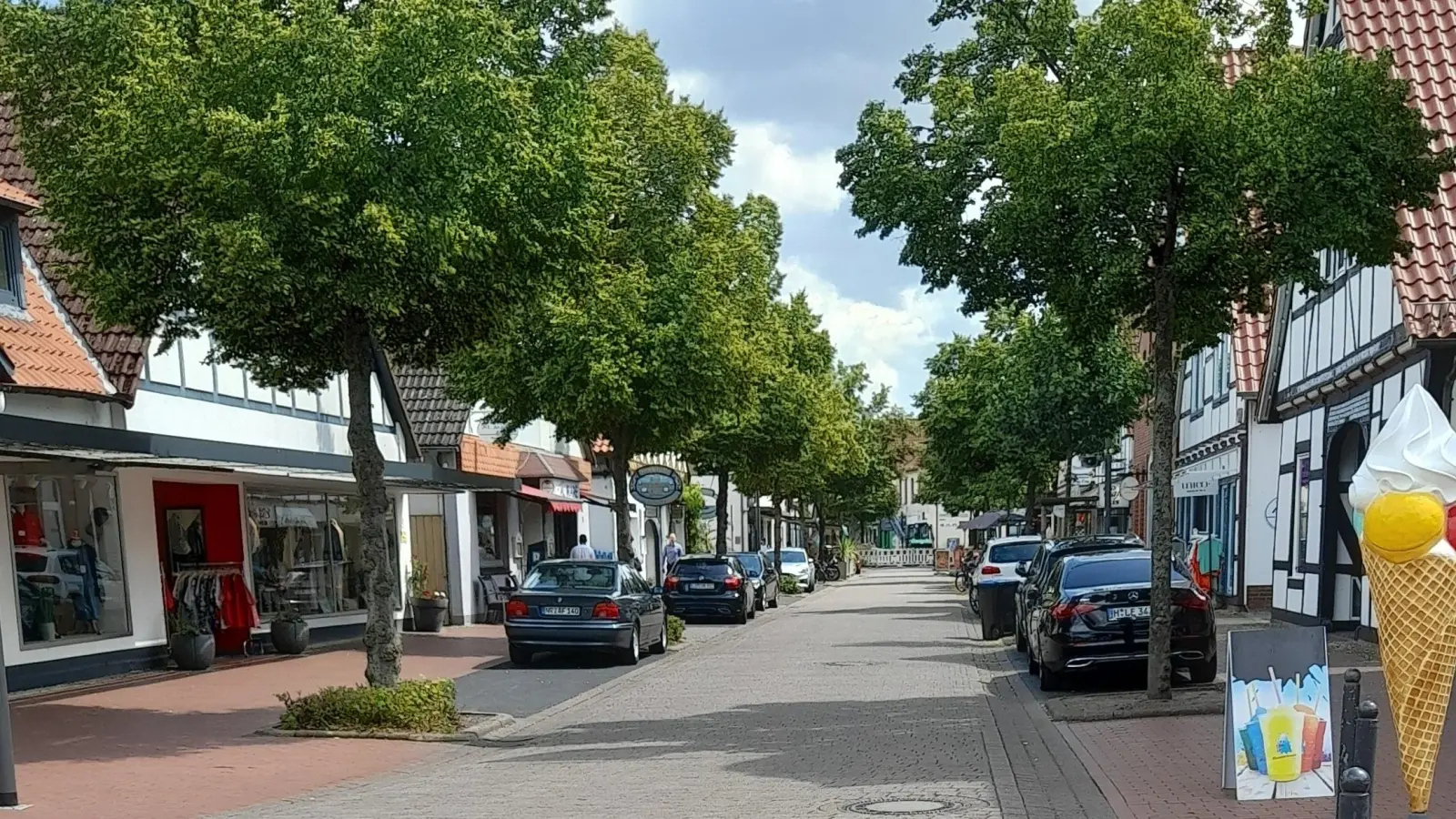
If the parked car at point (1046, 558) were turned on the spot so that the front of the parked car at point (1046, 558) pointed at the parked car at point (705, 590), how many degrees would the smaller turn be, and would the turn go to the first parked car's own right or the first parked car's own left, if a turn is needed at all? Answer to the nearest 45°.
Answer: approximately 45° to the first parked car's own left

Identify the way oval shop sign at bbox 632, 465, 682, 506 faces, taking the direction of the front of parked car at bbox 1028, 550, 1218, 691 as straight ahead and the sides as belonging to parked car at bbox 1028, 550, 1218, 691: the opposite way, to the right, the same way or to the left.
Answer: the opposite way

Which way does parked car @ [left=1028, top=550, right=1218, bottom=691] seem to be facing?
away from the camera

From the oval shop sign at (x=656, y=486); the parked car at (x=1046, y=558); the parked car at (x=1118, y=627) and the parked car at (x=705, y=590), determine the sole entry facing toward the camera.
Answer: the oval shop sign

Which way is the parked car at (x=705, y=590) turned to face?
away from the camera

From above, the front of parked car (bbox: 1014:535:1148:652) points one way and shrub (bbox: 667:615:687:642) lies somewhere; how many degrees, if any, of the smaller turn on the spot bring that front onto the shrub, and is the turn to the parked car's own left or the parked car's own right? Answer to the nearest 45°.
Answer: approximately 45° to the parked car's own left

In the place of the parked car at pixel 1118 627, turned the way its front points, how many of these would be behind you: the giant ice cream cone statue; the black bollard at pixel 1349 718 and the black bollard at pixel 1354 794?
3

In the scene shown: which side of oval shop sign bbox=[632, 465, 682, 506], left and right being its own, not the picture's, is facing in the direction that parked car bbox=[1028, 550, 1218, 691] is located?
front

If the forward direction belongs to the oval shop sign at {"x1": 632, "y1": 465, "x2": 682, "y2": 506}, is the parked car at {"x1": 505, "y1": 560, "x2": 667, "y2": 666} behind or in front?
in front

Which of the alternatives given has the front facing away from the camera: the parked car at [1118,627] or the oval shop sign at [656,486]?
the parked car

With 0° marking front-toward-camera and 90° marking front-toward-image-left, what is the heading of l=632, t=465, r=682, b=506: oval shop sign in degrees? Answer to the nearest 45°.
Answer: approximately 0°

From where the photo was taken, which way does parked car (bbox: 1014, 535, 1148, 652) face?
away from the camera

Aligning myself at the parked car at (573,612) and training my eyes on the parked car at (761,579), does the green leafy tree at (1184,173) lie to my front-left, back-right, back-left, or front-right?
back-right

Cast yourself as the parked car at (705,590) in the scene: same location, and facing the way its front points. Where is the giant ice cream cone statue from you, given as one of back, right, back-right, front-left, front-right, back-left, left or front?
back

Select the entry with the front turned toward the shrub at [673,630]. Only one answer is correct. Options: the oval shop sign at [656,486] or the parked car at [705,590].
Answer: the oval shop sign

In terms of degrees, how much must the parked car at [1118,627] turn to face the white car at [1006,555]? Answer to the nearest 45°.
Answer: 0° — it already faces it

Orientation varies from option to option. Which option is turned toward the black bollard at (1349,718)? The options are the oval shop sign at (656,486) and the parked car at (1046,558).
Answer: the oval shop sign

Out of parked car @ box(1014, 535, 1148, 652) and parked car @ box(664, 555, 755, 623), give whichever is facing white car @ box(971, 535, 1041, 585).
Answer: parked car @ box(1014, 535, 1148, 652)
